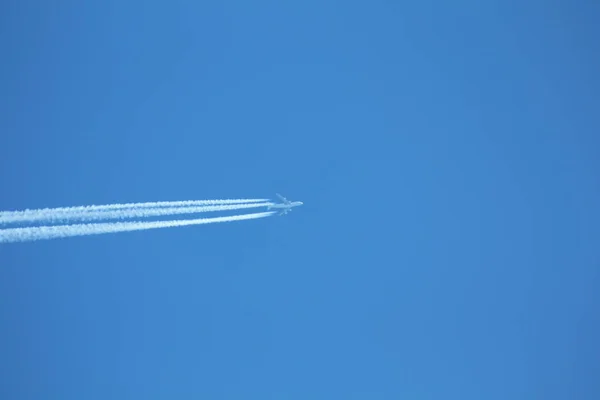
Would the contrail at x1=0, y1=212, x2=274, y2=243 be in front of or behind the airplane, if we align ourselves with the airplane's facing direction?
behind

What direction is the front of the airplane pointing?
to the viewer's right

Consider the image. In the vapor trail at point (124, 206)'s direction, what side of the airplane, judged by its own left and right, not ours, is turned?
back
